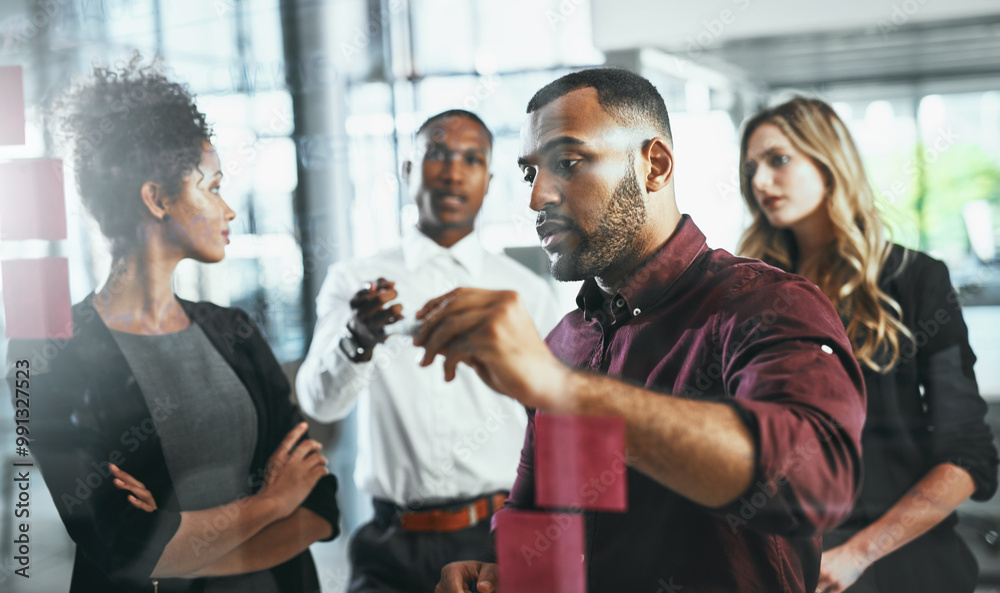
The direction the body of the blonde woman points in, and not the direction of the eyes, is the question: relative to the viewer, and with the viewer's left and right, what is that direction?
facing the viewer and to the left of the viewer

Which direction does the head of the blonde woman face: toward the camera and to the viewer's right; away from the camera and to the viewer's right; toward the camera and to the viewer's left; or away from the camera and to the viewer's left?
toward the camera and to the viewer's left

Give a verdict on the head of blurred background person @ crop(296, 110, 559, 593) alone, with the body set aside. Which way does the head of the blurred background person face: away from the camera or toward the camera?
toward the camera

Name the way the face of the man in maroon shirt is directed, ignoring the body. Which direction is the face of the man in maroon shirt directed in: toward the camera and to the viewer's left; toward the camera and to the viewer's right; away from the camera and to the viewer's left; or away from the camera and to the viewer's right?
toward the camera and to the viewer's left

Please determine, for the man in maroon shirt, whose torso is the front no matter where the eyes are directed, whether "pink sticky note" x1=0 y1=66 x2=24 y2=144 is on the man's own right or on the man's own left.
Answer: on the man's own right

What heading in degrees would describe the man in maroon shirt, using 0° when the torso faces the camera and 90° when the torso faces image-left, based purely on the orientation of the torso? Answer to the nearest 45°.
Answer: approximately 45°

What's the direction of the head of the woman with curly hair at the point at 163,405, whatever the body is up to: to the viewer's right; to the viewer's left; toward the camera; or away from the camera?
to the viewer's right

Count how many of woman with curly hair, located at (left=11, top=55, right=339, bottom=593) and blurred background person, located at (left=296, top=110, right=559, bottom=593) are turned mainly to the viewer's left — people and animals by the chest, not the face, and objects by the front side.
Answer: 0

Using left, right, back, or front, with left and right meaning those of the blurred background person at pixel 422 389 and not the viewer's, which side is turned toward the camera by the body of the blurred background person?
front
